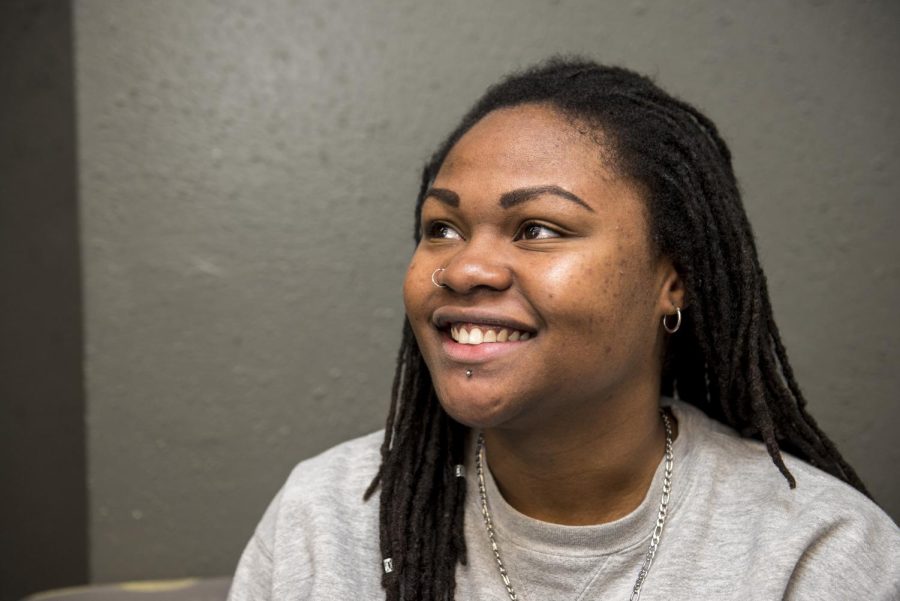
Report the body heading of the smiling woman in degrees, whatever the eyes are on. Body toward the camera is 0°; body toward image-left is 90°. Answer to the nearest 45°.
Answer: approximately 0°
